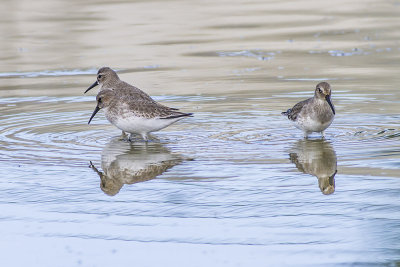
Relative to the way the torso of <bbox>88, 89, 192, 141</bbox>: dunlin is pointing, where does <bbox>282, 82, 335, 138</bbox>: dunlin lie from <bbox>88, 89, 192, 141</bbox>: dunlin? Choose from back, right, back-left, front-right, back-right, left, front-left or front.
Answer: back

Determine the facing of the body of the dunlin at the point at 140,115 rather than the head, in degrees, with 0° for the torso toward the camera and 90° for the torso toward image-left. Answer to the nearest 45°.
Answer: approximately 90°

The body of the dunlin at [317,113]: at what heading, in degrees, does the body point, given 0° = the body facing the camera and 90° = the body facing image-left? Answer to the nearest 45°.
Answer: approximately 315°

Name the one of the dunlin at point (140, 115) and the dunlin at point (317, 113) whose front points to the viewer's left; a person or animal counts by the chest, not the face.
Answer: the dunlin at point (140, 115)

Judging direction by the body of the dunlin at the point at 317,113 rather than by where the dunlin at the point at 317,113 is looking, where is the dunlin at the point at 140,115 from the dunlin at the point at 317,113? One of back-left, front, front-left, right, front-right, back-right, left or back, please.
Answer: back-right

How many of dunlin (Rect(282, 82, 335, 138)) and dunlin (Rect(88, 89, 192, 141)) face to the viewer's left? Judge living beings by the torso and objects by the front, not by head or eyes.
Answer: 1
